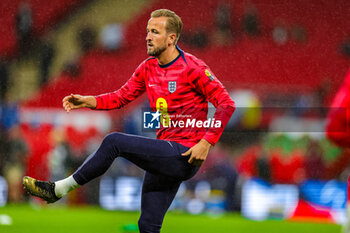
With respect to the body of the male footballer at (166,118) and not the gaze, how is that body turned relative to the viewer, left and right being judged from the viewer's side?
facing the viewer and to the left of the viewer
